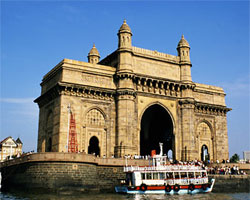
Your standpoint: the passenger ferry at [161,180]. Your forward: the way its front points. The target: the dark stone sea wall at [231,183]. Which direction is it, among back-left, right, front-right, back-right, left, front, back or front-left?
front-left

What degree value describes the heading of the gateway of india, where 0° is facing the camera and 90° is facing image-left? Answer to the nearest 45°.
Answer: approximately 315°

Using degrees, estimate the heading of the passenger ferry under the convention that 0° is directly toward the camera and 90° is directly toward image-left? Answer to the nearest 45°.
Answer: approximately 270°

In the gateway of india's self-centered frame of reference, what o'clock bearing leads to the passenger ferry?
The passenger ferry is roughly at 12 o'clock from the gateway of india.

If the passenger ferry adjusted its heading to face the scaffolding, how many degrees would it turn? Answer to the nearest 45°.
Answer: approximately 180°

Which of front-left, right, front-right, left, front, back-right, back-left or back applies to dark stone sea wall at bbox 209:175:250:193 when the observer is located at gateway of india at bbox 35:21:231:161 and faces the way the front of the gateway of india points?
front-left

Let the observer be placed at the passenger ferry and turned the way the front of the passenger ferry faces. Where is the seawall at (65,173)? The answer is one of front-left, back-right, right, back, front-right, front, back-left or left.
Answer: back

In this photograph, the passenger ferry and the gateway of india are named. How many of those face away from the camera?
0
